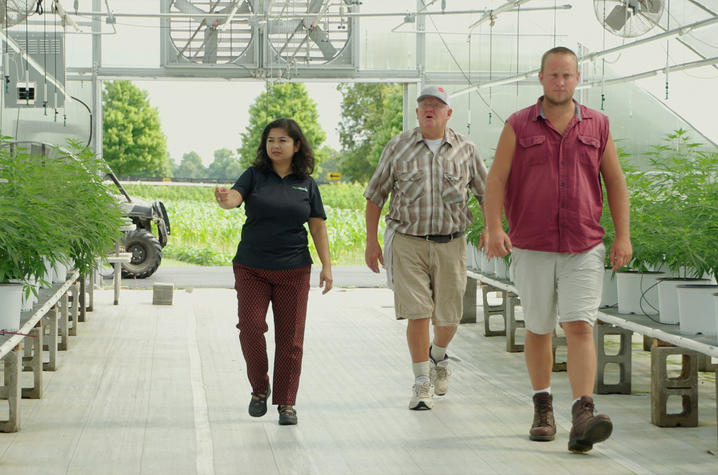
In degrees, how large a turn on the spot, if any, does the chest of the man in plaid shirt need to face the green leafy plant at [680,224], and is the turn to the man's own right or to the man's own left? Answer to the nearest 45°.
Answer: approximately 90° to the man's own left

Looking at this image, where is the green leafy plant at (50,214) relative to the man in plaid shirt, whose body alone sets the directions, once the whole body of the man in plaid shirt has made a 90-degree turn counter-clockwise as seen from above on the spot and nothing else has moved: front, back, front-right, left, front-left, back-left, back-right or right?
back

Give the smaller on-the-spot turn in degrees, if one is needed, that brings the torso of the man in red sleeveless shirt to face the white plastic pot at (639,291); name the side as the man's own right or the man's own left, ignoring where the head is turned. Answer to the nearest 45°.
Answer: approximately 180°

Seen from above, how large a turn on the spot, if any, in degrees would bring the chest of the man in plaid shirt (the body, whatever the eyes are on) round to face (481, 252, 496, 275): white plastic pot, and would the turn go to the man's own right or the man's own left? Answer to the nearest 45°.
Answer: approximately 180°

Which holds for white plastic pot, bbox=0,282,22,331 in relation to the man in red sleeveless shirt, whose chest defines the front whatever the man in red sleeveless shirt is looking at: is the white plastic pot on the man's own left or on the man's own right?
on the man's own right

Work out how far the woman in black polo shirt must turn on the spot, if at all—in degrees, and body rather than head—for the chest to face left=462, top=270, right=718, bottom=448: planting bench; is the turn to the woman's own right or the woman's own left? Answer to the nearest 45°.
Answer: approximately 90° to the woman's own left

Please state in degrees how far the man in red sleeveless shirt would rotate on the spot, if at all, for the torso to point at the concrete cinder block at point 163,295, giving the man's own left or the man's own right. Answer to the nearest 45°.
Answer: approximately 135° to the man's own right

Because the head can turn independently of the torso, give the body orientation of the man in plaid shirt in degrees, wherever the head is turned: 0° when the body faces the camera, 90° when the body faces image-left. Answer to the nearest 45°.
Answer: approximately 0°
